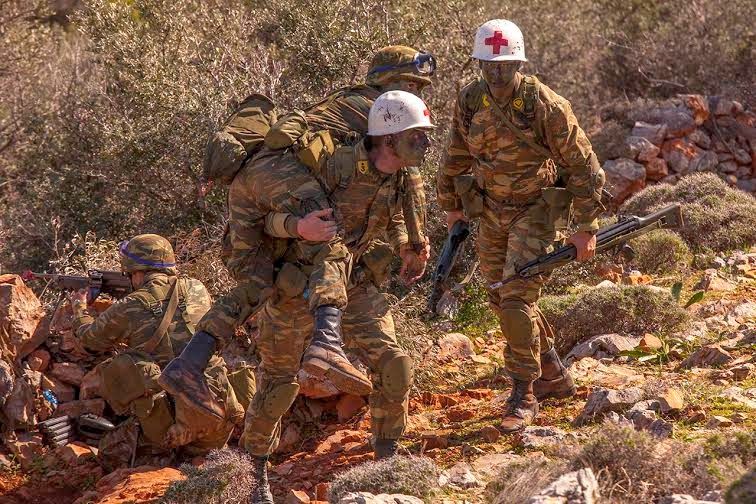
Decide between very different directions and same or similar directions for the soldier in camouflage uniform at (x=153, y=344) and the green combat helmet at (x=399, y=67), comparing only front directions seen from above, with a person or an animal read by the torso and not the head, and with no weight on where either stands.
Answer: very different directions

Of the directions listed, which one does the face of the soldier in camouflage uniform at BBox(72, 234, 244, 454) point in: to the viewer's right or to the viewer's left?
to the viewer's left

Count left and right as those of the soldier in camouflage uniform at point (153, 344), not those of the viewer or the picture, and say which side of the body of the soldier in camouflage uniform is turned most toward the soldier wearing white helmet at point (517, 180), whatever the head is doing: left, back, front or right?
back

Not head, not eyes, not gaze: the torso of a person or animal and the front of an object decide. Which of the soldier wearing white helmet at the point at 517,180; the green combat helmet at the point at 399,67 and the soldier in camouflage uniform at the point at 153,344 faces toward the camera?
the soldier wearing white helmet

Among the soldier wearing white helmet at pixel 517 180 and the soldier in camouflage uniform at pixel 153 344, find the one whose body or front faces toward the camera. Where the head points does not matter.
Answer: the soldier wearing white helmet

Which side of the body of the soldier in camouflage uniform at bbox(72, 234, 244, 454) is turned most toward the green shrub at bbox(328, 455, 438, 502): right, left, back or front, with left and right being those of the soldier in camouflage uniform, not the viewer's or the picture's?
back

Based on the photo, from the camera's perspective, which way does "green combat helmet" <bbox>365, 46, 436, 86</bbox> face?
to the viewer's right

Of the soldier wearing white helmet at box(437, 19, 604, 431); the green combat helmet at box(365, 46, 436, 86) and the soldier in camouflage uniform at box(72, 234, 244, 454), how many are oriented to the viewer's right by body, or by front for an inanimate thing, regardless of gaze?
1

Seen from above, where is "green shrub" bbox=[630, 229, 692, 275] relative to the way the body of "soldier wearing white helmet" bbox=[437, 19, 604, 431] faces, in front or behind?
behind

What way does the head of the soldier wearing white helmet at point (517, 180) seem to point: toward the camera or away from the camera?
toward the camera

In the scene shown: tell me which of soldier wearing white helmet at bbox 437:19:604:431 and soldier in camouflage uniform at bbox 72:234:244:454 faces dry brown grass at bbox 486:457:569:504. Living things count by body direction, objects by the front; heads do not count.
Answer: the soldier wearing white helmet

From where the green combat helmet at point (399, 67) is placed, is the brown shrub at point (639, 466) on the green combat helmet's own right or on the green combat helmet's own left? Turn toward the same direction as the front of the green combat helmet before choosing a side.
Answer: on the green combat helmet's own right

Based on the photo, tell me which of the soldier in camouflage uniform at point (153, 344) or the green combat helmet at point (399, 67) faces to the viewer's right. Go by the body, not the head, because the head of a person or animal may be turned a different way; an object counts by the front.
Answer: the green combat helmet

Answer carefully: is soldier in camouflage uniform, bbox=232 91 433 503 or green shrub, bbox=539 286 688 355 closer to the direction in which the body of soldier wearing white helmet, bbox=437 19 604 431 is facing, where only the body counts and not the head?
the soldier in camouflage uniform

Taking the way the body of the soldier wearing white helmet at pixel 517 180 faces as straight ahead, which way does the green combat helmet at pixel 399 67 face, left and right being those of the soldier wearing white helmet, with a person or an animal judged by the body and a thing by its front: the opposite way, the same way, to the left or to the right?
to the left

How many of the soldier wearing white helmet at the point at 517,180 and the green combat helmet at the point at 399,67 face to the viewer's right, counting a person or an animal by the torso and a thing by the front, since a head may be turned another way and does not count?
1

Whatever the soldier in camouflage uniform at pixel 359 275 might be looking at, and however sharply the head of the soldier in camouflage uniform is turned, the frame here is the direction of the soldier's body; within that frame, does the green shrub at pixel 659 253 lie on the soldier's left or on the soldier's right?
on the soldier's left

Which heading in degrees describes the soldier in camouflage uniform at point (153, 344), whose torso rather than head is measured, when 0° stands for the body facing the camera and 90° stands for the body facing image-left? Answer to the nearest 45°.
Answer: approximately 135°

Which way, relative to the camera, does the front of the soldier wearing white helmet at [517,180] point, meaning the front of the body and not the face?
toward the camera
